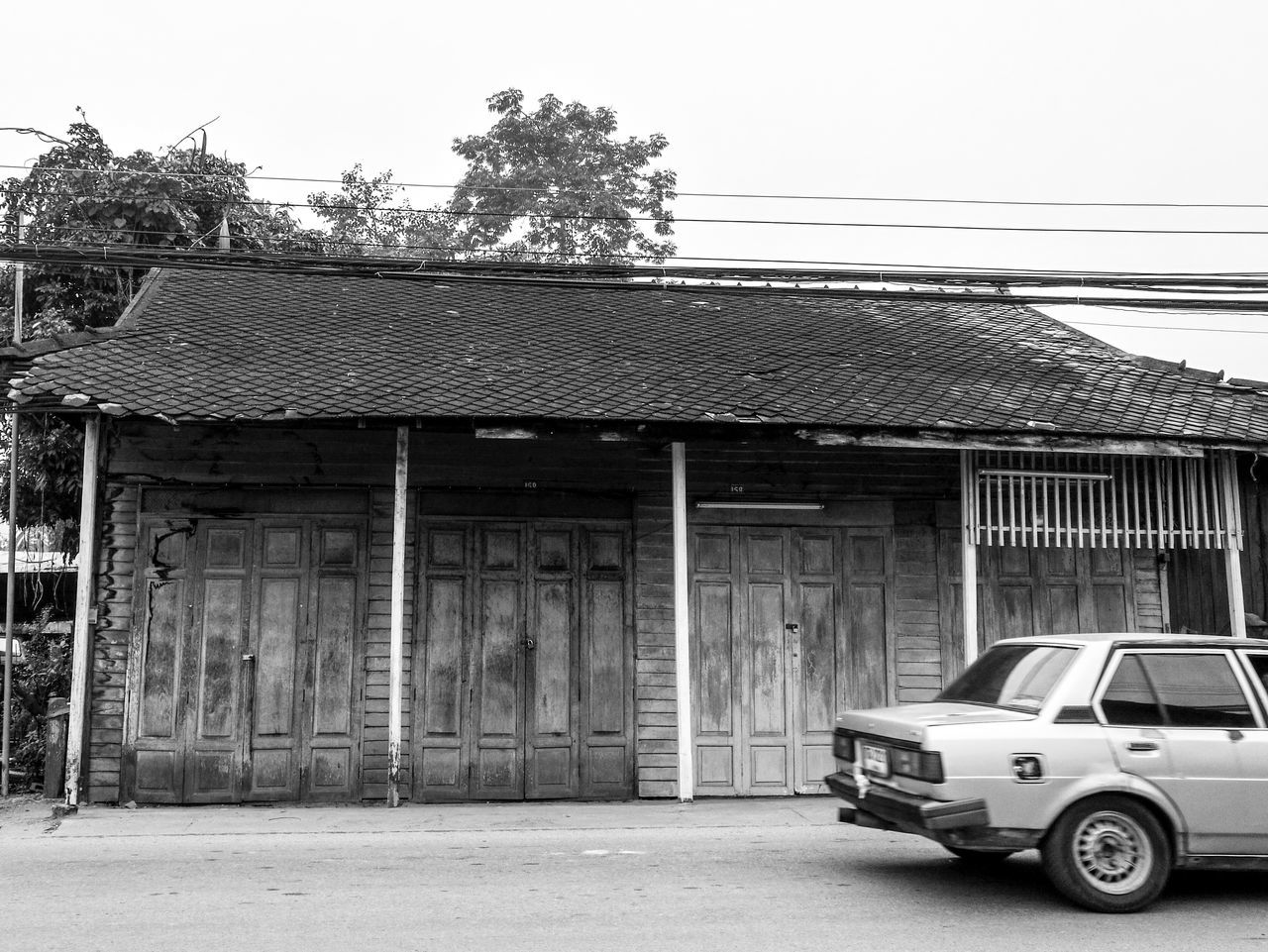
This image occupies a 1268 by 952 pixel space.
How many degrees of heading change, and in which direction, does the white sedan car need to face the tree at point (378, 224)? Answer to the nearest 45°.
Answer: approximately 90° to its left

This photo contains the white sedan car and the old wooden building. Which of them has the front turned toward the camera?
the old wooden building

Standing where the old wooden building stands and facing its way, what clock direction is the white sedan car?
The white sedan car is roughly at 11 o'clock from the old wooden building.

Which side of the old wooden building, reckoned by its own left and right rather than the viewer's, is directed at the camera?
front

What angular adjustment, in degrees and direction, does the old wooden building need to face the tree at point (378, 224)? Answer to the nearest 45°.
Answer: approximately 180°

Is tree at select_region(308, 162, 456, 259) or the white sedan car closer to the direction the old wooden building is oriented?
the white sedan car

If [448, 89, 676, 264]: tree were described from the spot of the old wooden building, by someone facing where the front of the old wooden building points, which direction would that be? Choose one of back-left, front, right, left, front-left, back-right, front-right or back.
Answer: back

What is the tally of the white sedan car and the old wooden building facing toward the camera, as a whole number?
1

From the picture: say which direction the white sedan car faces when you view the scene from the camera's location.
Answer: facing away from the viewer and to the right of the viewer
